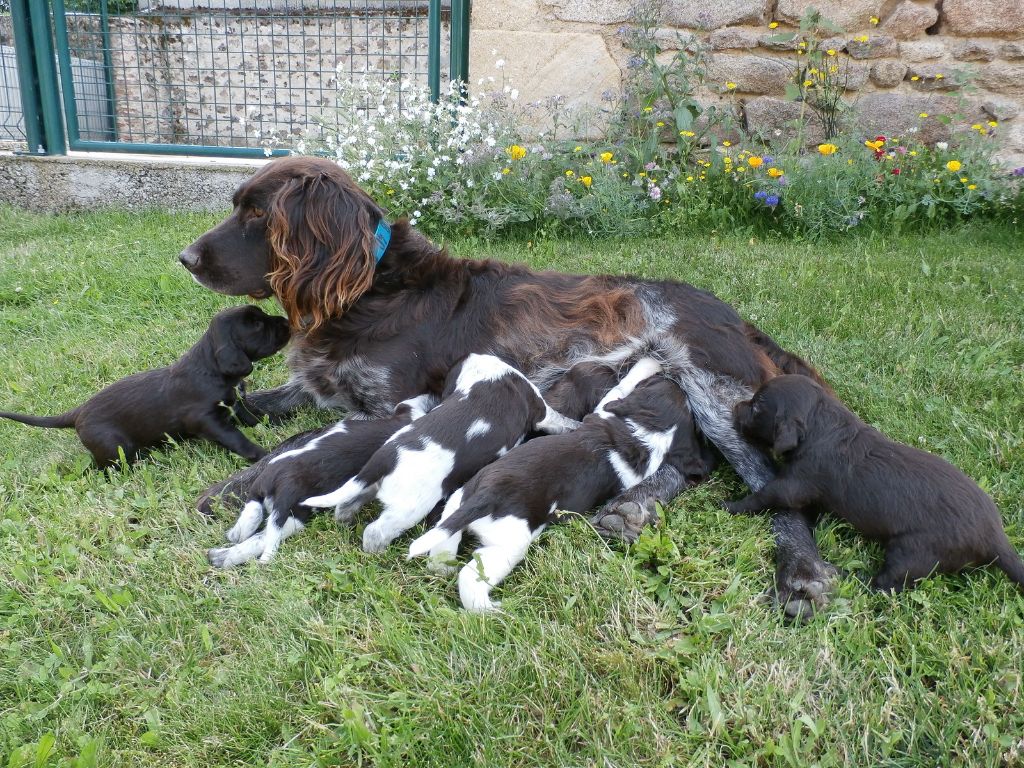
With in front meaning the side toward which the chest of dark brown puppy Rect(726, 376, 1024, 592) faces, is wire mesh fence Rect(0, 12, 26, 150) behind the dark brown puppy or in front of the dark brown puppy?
in front

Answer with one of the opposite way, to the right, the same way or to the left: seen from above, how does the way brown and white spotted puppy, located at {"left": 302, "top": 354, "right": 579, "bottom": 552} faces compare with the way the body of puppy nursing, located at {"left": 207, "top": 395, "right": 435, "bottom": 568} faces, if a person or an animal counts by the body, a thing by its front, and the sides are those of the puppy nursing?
the same way

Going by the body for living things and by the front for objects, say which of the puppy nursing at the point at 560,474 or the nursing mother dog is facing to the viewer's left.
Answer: the nursing mother dog

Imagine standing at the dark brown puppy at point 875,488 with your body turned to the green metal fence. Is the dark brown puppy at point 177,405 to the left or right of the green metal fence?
left

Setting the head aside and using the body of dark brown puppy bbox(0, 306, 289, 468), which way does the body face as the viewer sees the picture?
to the viewer's right

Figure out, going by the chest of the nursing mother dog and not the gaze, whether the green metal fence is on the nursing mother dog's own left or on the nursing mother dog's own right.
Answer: on the nursing mother dog's own right

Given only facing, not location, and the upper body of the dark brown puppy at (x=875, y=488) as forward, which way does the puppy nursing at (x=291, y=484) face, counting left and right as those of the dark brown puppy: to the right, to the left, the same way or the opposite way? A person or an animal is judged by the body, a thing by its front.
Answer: to the right

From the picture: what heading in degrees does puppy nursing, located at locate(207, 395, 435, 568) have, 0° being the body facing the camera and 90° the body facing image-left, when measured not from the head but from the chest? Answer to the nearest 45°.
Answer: approximately 225°

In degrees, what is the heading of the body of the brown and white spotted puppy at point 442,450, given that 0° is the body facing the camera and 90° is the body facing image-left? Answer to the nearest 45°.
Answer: approximately 225°

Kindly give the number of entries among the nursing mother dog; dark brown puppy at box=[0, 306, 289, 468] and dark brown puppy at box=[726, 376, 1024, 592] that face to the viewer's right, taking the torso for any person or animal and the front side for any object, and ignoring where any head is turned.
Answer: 1

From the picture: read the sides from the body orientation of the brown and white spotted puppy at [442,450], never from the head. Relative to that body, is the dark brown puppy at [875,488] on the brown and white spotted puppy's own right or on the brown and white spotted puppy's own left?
on the brown and white spotted puppy's own right

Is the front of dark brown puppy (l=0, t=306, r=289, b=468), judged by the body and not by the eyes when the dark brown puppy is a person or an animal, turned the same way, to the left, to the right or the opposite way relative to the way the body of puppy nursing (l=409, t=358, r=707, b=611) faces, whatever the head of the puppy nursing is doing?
the same way

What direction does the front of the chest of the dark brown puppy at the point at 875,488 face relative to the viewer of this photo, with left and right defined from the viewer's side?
facing to the left of the viewer

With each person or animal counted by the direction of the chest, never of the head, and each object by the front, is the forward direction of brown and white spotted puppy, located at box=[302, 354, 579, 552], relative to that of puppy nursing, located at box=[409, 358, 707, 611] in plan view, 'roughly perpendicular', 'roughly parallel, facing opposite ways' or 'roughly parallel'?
roughly parallel

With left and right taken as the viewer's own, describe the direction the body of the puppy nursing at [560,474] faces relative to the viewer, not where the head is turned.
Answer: facing away from the viewer and to the right of the viewer
